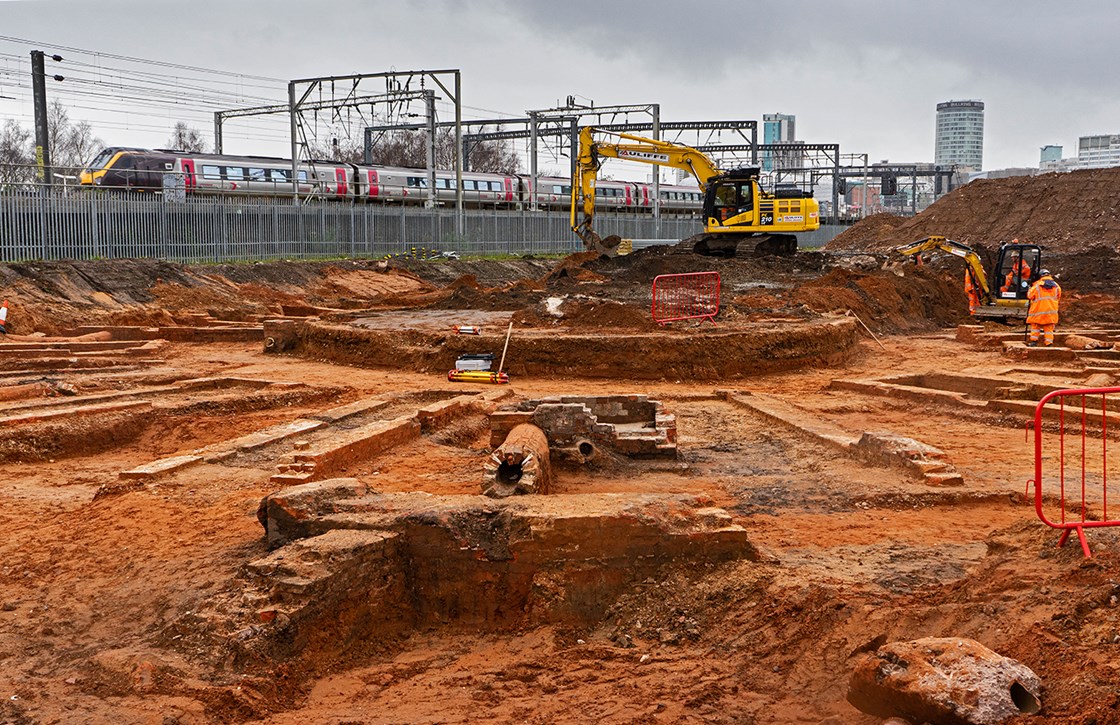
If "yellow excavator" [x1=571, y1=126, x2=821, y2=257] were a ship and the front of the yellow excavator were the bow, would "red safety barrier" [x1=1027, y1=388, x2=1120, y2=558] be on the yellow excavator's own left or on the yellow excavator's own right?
on the yellow excavator's own left

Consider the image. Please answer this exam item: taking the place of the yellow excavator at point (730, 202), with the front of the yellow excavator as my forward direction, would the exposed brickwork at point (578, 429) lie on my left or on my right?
on my left

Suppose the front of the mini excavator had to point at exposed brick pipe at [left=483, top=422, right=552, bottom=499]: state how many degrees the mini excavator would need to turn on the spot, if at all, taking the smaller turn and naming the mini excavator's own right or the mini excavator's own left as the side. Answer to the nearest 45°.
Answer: approximately 90° to the mini excavator's own left

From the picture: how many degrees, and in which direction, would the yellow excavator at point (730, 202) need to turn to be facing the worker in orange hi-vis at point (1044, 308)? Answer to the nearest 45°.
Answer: approximately 135° to its left

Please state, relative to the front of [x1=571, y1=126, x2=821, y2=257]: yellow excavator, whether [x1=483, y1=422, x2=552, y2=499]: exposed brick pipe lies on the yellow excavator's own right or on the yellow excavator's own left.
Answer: on the yellow excavator's own left

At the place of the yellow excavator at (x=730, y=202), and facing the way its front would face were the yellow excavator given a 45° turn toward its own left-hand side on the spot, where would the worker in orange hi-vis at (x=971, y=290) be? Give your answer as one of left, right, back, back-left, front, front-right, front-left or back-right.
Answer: left

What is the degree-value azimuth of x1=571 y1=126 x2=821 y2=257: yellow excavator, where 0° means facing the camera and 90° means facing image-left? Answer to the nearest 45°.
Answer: approximately 90°

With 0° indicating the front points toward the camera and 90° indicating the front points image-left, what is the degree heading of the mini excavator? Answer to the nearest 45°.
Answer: approximately 90°

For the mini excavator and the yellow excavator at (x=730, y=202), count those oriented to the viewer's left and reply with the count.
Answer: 2

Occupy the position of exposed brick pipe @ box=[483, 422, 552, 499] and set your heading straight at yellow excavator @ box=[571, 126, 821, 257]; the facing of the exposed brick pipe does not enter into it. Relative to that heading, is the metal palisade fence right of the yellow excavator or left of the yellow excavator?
left

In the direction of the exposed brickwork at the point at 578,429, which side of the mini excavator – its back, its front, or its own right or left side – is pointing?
left
